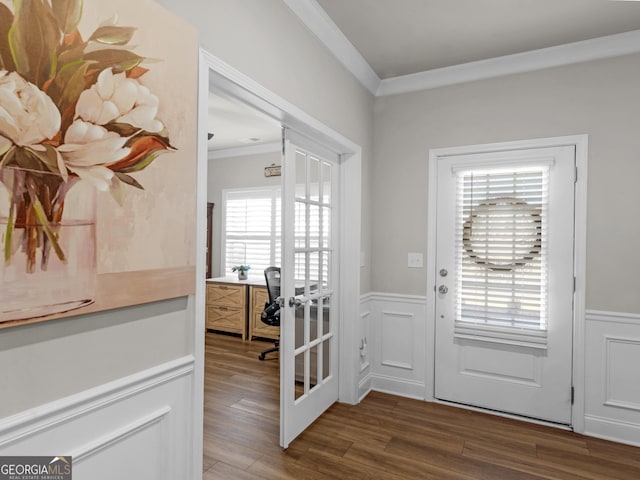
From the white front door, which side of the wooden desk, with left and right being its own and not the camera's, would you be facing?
left

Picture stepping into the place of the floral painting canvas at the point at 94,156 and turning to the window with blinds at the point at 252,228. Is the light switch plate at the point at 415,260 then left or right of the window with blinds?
right

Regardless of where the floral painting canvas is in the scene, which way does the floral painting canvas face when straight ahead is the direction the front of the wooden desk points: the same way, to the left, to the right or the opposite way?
to the left

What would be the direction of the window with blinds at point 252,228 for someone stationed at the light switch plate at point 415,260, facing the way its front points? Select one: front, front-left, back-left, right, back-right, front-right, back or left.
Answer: back-right

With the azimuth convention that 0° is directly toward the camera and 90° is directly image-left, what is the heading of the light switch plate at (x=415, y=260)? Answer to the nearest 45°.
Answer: approximately 0°

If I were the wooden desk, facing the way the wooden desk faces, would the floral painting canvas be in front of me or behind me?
in front

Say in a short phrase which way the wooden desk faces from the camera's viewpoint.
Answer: facing the viewer and to the left of the viewer

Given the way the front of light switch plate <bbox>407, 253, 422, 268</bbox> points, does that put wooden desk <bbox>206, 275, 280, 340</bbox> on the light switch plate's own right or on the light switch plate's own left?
on the light switch plate's own right

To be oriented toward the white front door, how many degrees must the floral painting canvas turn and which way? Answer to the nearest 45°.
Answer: approximately 45° to its left

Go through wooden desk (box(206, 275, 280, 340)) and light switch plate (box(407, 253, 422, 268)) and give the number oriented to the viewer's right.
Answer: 0

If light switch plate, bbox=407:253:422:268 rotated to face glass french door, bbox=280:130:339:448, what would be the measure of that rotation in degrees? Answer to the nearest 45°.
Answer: approximately 45° to its right

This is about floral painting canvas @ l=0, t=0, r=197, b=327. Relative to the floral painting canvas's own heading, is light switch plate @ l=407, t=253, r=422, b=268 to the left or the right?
on its left

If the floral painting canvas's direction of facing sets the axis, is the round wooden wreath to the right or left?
on its left

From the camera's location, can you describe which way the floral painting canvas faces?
facing the viewer and to the right of the viewer

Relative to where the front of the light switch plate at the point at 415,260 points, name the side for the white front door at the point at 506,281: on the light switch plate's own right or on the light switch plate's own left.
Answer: on the light switch plate's own left
